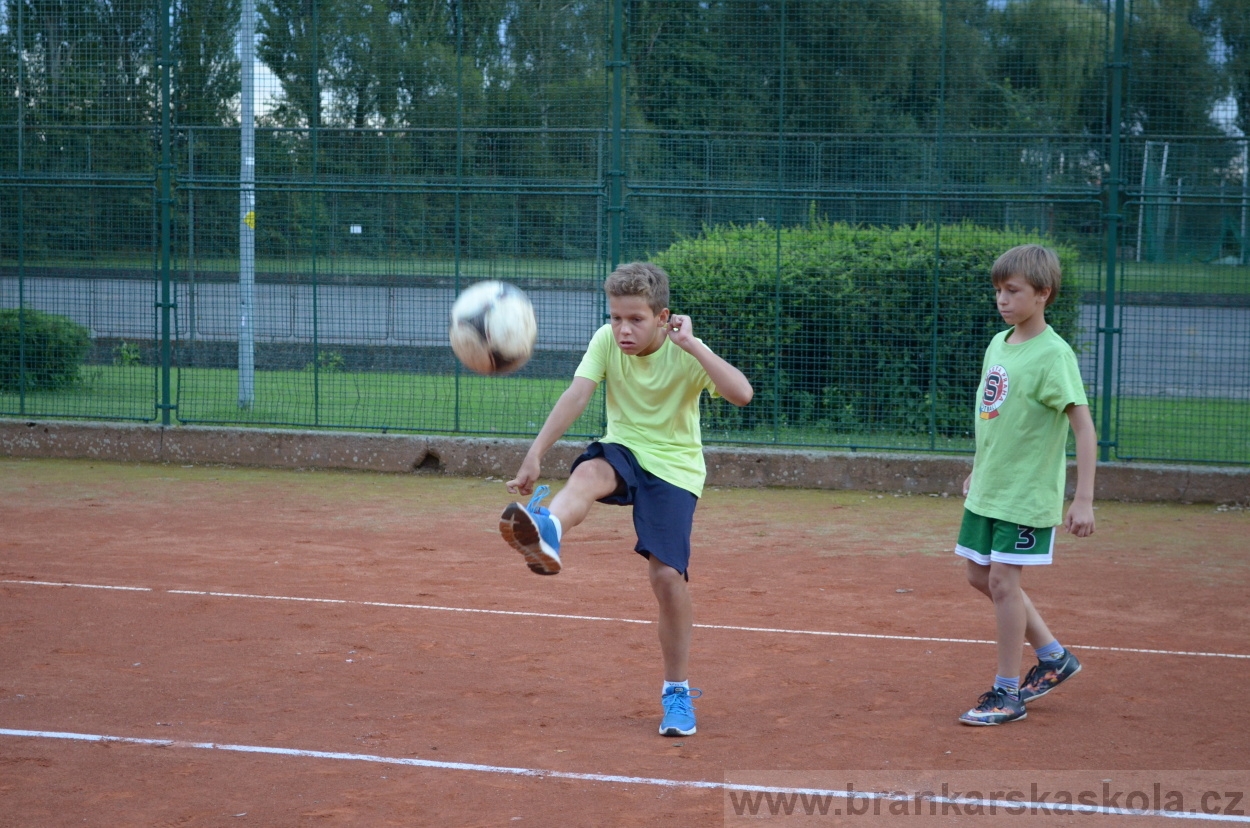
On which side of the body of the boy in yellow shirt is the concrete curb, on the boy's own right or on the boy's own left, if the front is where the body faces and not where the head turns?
on the boy's own right

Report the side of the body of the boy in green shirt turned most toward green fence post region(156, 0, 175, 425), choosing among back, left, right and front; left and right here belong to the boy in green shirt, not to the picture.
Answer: right

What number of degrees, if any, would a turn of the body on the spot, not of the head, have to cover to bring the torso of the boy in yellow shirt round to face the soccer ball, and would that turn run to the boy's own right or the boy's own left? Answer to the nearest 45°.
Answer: approximately 90° to the boy's own right

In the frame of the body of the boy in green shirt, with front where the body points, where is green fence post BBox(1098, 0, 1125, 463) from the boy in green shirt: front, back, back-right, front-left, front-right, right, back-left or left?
back-right

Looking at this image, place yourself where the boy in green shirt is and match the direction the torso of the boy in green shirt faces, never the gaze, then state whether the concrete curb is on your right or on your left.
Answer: on your right

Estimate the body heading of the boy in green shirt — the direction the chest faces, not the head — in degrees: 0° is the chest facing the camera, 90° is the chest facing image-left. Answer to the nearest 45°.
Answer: approximately 45°
